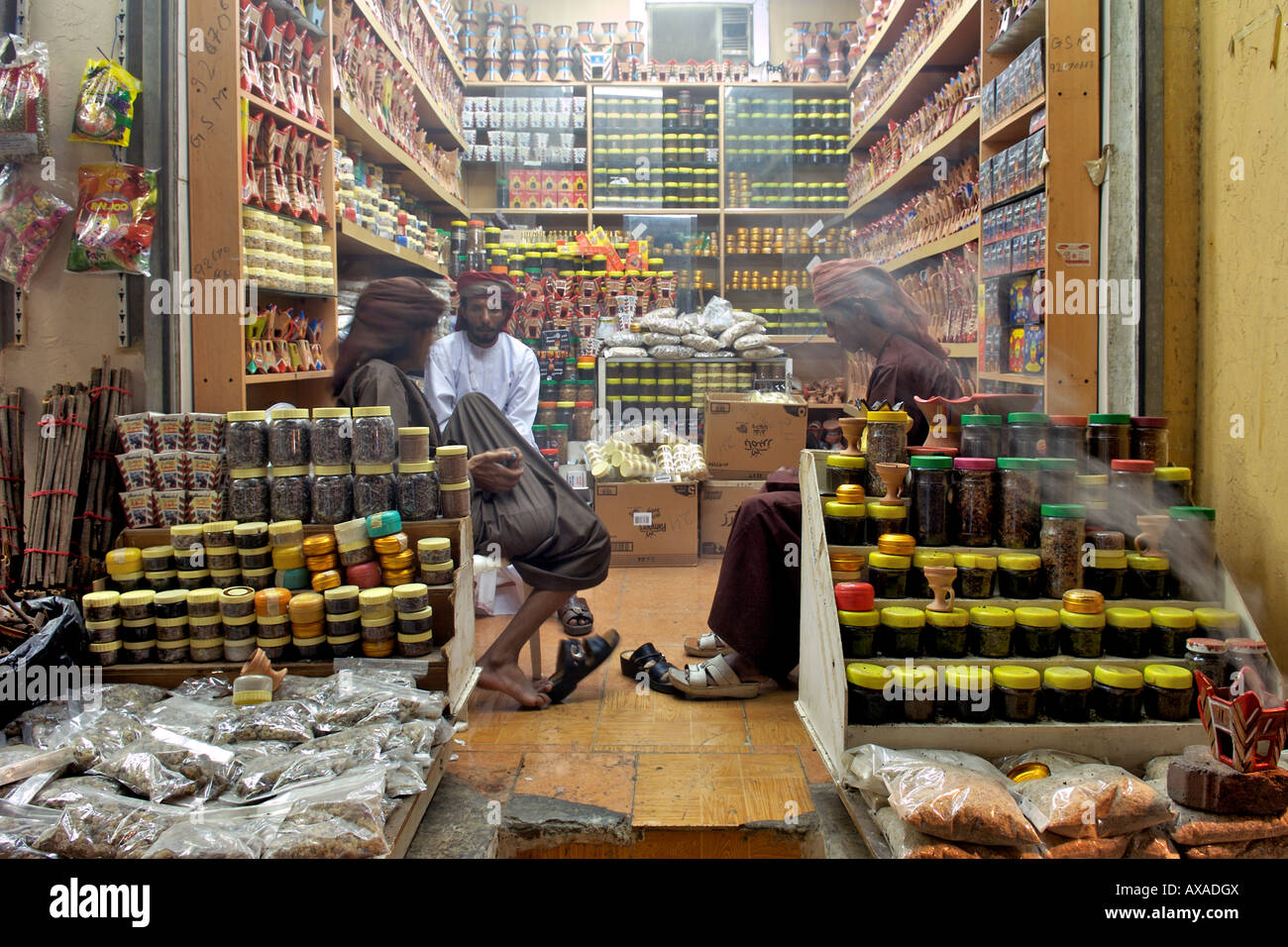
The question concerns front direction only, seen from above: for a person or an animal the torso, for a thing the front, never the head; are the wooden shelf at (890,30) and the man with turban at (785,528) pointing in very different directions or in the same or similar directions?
same or similar directions

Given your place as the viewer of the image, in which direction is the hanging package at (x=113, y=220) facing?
facing the viewer

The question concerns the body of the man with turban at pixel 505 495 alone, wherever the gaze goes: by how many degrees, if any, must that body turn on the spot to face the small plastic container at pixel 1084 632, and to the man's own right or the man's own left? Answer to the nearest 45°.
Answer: approximately 45° to the man's own right

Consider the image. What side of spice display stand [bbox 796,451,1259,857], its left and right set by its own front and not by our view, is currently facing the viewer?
front

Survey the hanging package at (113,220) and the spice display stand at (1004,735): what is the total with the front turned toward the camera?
2

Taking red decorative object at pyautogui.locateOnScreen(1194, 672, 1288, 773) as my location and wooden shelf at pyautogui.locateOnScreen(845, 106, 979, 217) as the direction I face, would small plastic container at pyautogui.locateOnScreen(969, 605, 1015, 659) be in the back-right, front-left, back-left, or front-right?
front-left

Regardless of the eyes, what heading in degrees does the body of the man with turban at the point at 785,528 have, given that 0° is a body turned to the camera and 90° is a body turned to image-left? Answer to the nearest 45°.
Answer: approximately 90°

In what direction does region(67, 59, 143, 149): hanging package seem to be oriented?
toward the camera

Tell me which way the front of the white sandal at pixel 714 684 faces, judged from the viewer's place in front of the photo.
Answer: facing to the left of the viewer

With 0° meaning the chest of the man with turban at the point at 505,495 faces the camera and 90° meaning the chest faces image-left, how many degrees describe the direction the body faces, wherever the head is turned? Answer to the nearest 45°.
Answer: approximately 270°

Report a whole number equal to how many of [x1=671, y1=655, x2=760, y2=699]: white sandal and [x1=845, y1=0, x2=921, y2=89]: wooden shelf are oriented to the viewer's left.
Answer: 2

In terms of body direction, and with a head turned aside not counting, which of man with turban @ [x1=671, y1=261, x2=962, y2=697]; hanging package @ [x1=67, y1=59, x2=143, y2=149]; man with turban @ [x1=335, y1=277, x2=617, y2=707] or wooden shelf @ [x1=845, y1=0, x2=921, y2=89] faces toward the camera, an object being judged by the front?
the hanging package
